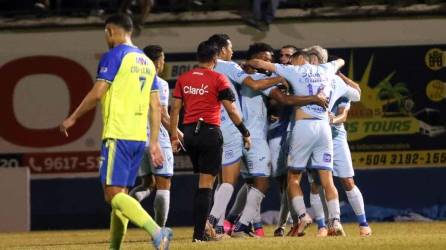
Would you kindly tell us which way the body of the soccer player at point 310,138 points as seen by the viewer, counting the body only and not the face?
away from the camera

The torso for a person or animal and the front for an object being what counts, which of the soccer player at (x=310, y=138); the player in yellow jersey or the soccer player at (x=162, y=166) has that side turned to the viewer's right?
the soccer player at (x=162, y=166)

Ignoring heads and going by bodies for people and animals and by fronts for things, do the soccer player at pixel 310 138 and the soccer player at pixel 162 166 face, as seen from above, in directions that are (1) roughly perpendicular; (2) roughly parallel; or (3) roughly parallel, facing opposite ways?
roughly perpendicular

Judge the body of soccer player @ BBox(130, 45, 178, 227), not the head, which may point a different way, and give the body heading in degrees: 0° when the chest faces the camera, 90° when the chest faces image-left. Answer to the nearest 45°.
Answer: approximately 270°
